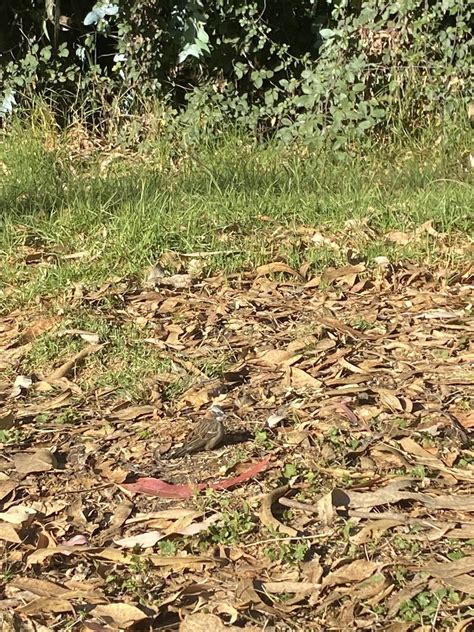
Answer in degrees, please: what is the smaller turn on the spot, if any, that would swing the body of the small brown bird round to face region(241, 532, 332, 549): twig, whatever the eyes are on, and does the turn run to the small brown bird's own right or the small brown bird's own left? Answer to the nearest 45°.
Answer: approximately 90° to the small brown bird's own right

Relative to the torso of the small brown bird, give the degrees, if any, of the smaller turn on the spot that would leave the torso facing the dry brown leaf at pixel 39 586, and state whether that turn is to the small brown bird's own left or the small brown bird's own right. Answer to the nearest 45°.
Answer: approximately 135° to the small brown bird's own right

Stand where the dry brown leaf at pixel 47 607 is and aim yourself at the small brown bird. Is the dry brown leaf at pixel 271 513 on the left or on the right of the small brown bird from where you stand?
right

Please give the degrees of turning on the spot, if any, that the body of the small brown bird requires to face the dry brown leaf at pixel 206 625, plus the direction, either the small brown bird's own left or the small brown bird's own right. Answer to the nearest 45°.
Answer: approximately 90° to the small brown bird's own right

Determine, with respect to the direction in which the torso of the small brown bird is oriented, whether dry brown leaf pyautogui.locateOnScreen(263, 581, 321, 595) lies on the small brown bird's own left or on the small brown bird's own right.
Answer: on the small brown bird's own right

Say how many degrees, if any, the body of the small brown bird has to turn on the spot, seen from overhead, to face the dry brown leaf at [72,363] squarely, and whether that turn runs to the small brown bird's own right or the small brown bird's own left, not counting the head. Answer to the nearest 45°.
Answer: approximately 135° to the small brown bird's own left

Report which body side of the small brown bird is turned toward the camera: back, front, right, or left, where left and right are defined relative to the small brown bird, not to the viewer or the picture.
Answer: right
